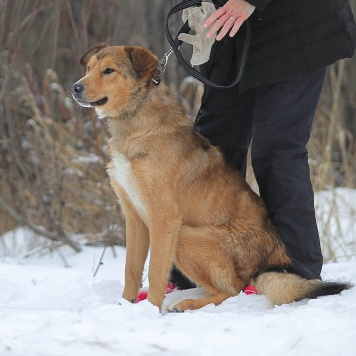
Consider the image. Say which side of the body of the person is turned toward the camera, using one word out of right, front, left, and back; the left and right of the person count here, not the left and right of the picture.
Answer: left

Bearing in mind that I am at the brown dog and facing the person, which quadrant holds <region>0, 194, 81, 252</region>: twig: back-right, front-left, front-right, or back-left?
back-left

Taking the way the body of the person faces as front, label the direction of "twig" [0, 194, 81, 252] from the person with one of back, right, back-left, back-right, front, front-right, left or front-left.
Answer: front-right

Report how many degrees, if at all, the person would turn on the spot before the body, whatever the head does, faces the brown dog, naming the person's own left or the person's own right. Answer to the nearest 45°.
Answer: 0° — they already face it
